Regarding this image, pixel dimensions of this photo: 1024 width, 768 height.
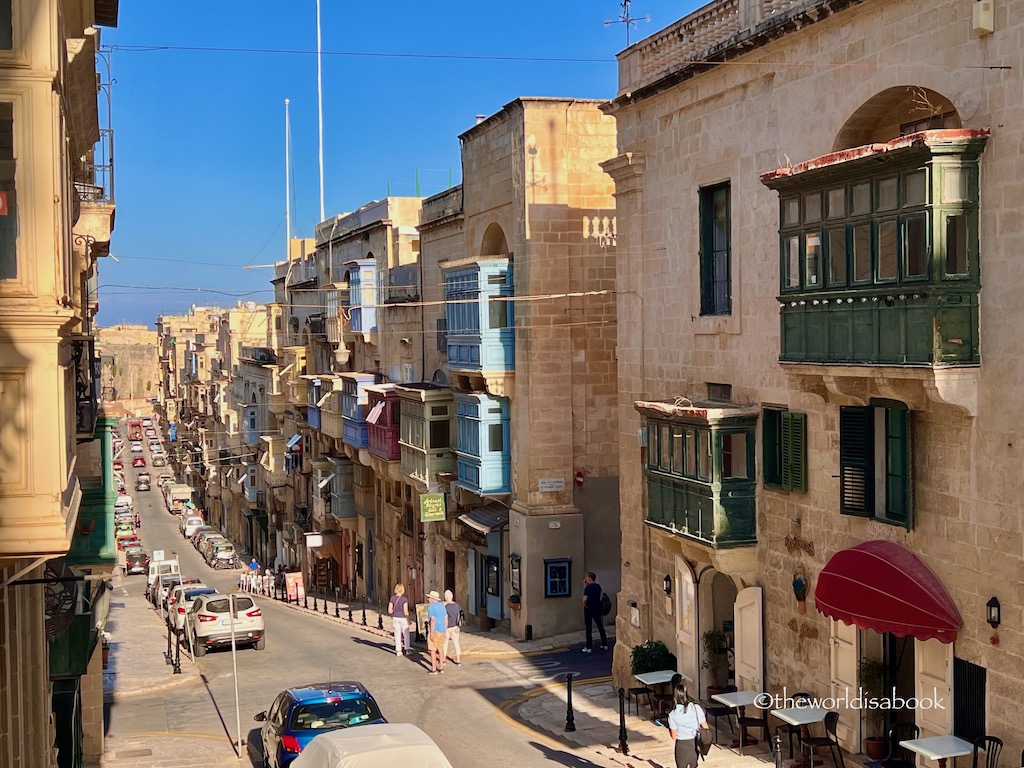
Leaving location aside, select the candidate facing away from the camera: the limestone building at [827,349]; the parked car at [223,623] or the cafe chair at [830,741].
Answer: the parked car

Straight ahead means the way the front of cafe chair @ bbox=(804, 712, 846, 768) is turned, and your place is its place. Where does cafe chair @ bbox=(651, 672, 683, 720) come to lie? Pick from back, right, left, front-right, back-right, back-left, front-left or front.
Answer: front-right

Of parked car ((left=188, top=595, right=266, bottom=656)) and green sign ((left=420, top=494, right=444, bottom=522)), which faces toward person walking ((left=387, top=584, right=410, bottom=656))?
the green sign

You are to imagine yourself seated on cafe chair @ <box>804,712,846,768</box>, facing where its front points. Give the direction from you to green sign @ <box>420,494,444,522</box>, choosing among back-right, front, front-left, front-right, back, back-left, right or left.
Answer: front-right

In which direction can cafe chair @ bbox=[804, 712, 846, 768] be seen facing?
to the viewer's left

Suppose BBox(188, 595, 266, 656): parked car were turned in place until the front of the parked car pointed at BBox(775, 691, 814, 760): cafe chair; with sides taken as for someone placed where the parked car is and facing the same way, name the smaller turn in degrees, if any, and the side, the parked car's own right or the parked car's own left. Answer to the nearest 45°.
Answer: approximately 135° to the parked car's own right

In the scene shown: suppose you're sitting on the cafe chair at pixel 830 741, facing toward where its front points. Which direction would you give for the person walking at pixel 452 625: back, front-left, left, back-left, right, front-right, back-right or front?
front-right

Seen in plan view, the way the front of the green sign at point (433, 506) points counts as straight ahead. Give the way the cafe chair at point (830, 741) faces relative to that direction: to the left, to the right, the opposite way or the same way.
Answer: to the right

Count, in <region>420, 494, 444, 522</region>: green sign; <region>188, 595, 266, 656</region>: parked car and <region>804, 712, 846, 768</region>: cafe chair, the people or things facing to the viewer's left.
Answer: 1

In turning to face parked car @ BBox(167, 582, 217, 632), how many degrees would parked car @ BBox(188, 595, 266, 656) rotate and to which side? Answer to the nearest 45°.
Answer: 0° — it already faces it

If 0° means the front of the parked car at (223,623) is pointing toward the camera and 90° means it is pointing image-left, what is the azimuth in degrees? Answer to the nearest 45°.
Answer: approximately 180°

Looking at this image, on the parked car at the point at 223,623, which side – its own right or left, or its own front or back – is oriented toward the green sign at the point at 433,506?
right

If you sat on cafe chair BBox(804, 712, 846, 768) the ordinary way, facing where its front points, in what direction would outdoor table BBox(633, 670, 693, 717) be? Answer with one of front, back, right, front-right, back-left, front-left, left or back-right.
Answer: front-right

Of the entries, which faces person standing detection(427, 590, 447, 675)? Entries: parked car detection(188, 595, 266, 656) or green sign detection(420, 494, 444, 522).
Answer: the green sign

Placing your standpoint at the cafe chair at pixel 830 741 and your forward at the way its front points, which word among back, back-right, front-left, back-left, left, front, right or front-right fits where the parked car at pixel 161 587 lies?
front-right

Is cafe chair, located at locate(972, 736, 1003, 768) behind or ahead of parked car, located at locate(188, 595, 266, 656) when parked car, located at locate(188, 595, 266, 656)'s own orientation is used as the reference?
behind

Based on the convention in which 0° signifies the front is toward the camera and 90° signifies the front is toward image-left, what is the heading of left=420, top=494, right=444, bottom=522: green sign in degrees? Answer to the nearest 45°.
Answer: approximately 0°

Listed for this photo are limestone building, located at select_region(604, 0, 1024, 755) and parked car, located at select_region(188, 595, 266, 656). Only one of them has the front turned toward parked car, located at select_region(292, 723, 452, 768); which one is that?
the limestone building

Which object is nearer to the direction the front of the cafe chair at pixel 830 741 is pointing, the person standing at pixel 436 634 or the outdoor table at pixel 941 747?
the person standing

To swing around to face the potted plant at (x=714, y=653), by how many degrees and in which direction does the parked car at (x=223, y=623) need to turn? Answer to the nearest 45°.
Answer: approximately 135° to its right

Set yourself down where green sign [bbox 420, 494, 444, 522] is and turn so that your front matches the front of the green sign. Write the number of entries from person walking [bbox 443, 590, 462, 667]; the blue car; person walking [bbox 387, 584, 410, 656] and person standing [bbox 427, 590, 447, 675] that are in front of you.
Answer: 4
